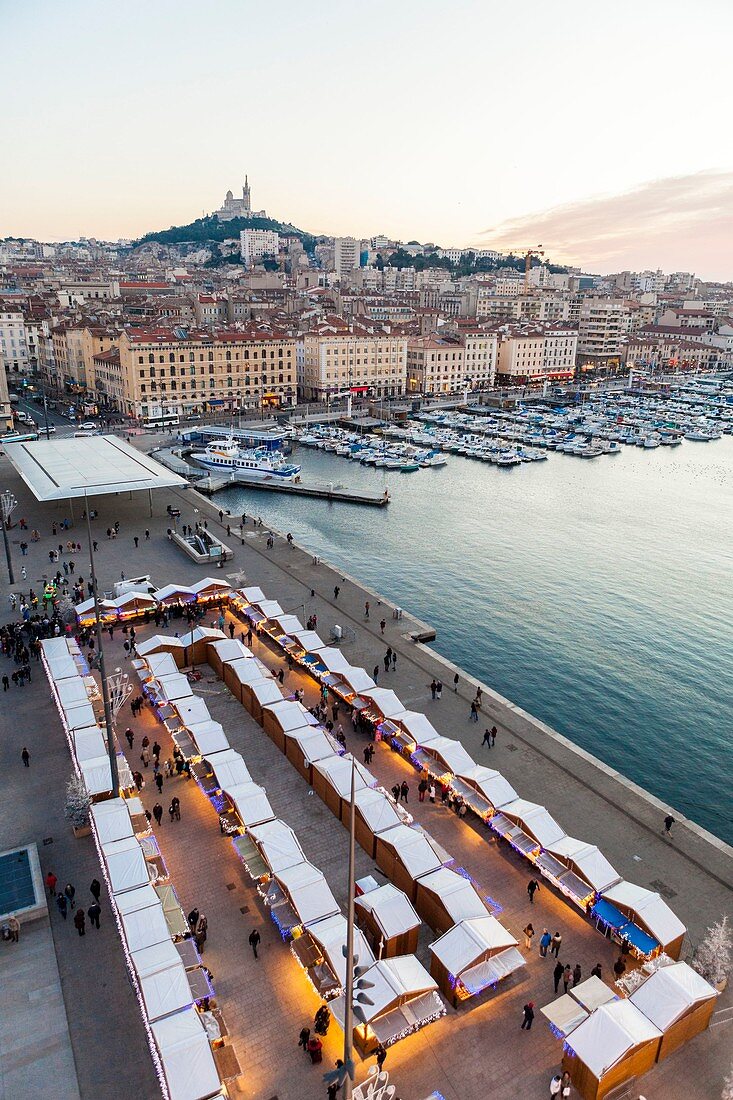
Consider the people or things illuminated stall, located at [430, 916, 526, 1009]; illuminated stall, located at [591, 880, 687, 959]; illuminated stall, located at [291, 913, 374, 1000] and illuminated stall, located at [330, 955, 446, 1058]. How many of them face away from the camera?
0

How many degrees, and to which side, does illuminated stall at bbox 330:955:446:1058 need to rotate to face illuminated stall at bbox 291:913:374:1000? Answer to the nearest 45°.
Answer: approximately 180°

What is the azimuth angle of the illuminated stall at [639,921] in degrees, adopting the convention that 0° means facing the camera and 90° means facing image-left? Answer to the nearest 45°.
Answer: approximately 45°

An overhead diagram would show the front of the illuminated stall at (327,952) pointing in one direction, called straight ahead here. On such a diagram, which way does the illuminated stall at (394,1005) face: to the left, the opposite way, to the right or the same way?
to the left

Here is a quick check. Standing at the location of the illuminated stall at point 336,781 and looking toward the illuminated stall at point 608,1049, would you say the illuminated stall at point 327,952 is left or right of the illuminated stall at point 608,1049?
right

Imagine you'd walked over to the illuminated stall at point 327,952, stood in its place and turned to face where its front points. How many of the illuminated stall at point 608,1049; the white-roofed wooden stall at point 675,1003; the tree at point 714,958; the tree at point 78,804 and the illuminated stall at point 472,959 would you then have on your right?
1

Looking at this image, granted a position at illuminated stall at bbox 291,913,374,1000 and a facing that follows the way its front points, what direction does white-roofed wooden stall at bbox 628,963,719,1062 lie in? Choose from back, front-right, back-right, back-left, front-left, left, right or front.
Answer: back-left

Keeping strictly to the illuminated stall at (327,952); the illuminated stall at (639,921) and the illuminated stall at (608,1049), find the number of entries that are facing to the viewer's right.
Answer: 0

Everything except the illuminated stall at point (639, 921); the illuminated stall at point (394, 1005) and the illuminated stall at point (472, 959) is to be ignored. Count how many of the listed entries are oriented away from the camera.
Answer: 0

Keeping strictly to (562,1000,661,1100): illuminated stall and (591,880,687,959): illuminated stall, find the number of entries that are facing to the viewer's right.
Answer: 0

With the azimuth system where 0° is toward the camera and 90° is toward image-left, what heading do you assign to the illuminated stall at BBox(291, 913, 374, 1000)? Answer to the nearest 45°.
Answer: approximately 45°

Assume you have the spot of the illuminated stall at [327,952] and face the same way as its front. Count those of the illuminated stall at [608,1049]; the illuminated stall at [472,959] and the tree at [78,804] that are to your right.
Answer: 1

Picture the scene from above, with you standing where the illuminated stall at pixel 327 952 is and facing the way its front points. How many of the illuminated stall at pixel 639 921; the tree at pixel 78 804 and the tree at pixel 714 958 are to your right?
1

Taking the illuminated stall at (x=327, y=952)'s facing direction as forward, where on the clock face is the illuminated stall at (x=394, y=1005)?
the illuminated stall at (x=394, y=1005) is roughly at 9 o'clock from the illuminated stall at (x=327, y=952).

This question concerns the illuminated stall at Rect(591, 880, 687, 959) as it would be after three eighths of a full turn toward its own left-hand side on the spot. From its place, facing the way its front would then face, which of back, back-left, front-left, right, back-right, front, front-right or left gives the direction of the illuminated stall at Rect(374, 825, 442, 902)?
back

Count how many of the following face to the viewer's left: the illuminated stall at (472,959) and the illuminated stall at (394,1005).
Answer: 0
